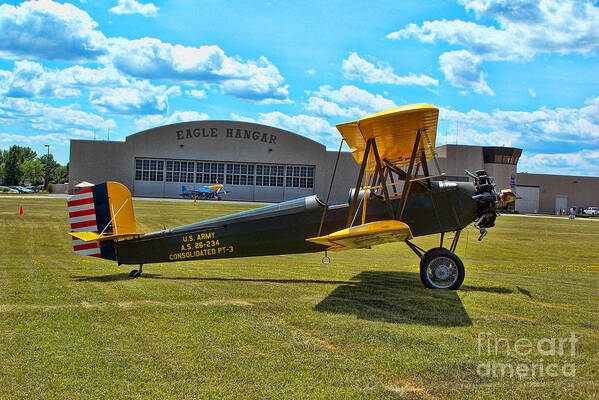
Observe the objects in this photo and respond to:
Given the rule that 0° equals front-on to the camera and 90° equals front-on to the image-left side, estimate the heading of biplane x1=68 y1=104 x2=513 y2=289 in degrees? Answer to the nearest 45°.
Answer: approximately 270°
